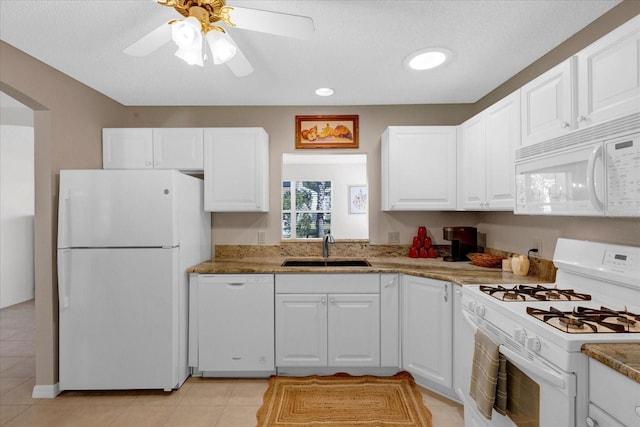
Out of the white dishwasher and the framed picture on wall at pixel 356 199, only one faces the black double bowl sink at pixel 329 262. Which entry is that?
the framed picture on wall

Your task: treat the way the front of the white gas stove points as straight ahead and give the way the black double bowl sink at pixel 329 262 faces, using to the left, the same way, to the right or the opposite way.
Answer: to the left

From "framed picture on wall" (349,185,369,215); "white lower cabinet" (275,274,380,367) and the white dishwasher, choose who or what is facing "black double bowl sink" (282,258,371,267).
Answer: the framed picture on wall

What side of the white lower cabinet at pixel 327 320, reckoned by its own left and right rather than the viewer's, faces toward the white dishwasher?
right

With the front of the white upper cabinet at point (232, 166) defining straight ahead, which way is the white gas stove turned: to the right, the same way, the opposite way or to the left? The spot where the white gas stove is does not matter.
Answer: to the right

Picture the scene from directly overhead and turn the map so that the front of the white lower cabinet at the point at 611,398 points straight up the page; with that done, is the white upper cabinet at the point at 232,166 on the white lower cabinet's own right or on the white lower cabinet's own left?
on the white lower cabinet's own right

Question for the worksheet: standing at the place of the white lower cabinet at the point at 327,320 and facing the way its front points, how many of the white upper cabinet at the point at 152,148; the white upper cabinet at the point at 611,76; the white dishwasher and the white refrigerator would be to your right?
3

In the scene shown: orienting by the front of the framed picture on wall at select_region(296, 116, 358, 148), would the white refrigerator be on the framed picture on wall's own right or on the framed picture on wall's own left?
on the framed picture on wall's own right

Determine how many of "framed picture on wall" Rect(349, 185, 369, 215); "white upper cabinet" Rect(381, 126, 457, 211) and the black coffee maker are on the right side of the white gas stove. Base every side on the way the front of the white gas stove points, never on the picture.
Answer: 3

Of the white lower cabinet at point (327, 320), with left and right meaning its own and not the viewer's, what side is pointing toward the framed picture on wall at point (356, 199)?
back

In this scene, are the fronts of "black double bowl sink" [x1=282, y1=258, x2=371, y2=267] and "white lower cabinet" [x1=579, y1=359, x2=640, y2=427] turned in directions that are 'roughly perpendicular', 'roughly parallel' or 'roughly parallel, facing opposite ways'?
roughly perpendicular
